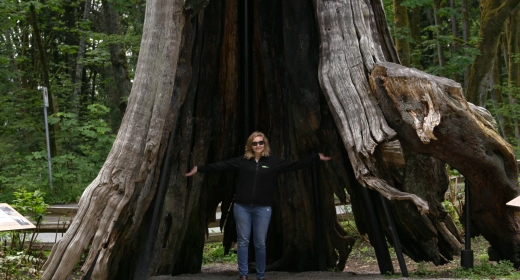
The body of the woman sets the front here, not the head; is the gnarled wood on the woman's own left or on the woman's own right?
on the woman's own left

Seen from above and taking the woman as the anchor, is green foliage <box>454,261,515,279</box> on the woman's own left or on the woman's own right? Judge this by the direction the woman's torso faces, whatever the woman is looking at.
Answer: on the woman's own left

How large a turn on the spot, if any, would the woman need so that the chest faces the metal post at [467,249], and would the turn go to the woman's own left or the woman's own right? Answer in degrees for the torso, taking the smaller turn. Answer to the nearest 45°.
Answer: approximately 90° to the woman's own left

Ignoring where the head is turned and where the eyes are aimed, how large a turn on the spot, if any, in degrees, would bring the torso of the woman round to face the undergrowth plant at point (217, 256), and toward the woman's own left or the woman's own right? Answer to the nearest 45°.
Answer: approximately 180°

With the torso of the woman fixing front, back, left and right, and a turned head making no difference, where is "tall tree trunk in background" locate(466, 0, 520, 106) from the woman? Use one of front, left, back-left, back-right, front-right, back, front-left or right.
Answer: back-left

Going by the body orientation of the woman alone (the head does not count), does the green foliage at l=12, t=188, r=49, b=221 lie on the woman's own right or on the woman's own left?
on the woman's own right

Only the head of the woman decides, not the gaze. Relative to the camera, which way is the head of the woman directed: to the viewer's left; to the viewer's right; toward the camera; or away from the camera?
toward the camera

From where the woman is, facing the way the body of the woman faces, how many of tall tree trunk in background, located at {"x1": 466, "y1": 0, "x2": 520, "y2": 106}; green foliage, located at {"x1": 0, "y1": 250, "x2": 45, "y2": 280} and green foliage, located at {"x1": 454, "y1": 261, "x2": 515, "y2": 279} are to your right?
1

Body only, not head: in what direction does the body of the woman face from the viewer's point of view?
toward the camera

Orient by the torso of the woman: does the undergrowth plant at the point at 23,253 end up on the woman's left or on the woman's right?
on the woman's right

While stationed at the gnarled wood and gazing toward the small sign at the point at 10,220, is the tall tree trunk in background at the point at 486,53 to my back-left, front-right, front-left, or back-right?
back-right

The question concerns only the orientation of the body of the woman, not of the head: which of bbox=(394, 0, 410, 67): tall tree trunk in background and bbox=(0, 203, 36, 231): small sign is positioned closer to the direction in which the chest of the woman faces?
the small sign

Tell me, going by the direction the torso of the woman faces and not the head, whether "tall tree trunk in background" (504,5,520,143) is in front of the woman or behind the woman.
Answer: behind
